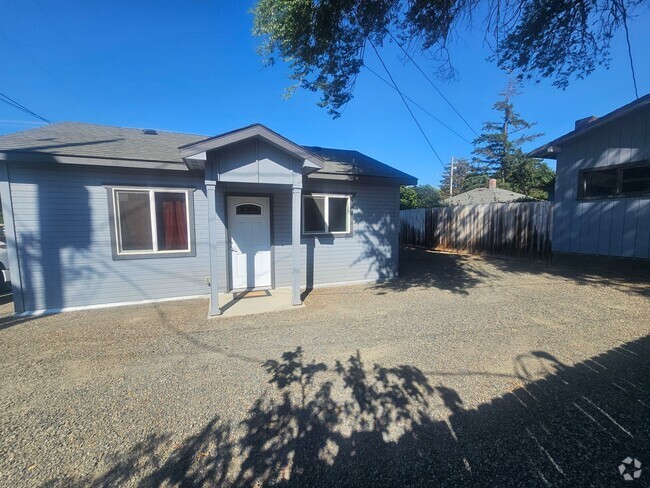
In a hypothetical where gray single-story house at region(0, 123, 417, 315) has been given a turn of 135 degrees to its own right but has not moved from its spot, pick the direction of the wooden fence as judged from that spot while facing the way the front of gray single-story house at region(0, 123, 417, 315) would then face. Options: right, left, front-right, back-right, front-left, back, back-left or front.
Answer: back-right

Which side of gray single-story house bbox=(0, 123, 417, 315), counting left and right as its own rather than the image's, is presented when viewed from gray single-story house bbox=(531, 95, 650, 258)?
left

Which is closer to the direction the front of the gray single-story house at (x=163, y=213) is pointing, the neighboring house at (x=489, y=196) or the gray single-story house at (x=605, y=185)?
the gray single-story house

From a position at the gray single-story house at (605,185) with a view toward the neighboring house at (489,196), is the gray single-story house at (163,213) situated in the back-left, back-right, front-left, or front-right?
back-left

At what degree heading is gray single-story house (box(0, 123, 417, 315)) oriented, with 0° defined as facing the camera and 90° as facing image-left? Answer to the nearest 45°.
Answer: approximately 0°
